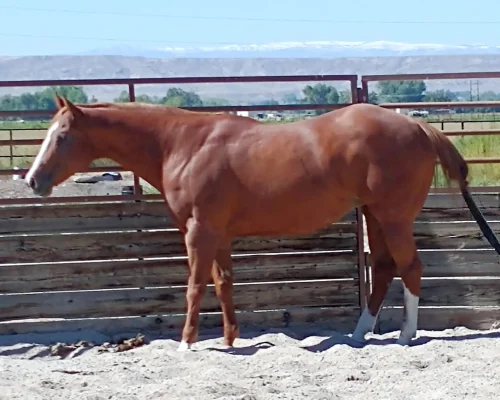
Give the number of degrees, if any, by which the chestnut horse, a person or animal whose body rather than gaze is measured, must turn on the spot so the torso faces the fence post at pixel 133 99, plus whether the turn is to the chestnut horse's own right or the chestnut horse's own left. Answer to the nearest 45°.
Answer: approximately 45° to the chestnut horse's own right

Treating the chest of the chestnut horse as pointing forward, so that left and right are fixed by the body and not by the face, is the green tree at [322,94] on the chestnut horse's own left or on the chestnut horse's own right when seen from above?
on the chestnut horse's own right

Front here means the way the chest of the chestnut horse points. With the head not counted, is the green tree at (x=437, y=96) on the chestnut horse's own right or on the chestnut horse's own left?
on the chestnut horse's own right

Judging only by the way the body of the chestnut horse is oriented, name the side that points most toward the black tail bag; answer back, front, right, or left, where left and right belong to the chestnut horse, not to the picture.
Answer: back

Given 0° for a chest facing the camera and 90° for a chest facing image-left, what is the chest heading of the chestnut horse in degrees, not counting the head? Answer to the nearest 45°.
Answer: approximately 90°

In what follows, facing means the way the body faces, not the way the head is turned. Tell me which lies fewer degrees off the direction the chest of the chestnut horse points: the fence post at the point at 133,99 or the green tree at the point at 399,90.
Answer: the fence post

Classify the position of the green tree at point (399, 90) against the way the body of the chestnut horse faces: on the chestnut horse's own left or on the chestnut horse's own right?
on the chestnut horse's own right
